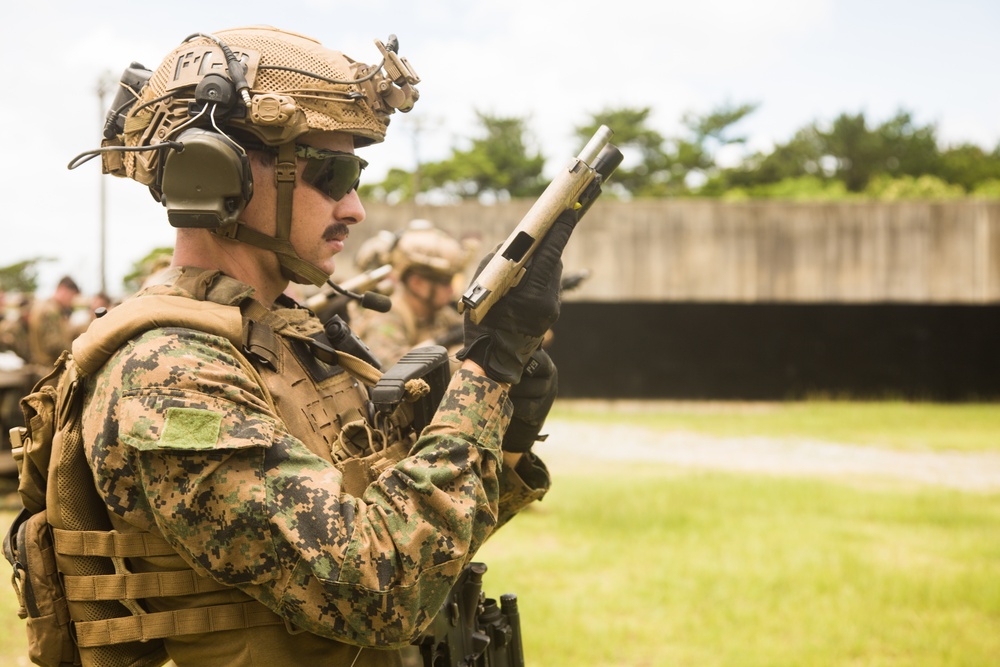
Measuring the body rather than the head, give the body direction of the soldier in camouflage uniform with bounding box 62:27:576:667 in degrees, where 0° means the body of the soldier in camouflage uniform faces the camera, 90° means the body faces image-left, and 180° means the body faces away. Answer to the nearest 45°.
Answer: approximately 270°

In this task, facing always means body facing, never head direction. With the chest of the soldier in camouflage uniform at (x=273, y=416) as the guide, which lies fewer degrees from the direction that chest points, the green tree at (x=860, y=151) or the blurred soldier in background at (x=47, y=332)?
the green tree

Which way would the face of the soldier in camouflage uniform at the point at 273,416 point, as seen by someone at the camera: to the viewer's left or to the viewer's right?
to the viewer's right
